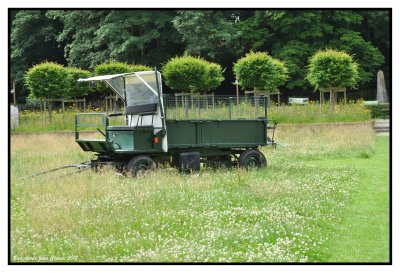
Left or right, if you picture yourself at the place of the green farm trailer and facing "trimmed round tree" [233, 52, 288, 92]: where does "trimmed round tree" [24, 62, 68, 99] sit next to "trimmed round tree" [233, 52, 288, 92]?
left

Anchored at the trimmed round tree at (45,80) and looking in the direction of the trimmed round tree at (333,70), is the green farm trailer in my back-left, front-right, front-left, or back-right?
front-right

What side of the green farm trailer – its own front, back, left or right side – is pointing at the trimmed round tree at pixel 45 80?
right

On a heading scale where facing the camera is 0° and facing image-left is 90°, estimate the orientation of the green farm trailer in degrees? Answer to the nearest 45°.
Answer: approximately 90°

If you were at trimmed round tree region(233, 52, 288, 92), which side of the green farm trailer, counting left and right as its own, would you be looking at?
right

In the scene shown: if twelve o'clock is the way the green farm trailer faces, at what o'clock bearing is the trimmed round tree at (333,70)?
The trimmed round tree is roughly at 4 o'clock from the green farm trailer.

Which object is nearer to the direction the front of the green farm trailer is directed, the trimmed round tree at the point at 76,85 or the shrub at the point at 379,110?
the trimmed round tree

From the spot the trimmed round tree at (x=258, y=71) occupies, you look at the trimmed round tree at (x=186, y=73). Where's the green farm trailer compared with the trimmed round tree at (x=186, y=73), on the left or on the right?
left

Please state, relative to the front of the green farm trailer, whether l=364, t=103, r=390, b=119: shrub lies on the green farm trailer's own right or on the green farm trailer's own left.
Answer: on the green farm trailer's own right

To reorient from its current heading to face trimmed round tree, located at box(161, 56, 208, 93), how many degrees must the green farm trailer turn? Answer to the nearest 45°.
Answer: approximately 90° to its right

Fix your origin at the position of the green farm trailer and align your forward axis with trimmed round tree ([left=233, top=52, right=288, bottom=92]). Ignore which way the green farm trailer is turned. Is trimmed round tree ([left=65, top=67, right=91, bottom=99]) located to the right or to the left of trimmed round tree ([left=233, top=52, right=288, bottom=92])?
left

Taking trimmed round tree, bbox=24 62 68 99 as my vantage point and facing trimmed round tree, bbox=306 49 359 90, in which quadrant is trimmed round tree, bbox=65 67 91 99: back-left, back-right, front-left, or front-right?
front-left
